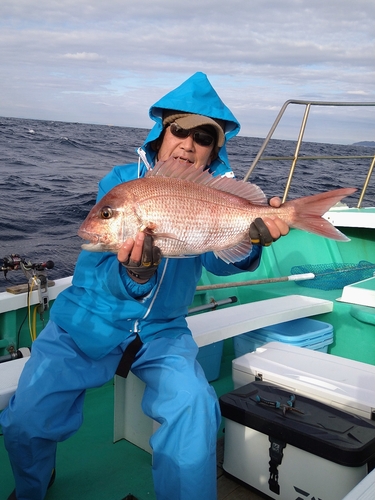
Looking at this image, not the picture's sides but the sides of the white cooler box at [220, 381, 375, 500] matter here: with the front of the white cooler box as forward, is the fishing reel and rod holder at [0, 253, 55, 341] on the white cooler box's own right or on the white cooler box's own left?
on the white cooler box's own right

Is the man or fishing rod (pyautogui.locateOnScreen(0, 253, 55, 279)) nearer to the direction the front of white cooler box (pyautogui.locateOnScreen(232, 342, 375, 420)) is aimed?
the man

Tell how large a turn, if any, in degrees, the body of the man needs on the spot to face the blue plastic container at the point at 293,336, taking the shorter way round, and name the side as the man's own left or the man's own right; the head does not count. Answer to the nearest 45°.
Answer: approximately 135° to the man's own left

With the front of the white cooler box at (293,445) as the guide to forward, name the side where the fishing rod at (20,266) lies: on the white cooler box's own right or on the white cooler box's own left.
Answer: on the white cooler box's own right

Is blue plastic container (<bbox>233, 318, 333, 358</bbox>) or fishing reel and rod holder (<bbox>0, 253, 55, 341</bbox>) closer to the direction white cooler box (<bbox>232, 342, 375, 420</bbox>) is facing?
the fishing reel and rod holder

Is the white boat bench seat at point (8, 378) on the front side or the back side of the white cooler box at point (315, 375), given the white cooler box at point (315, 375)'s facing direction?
on the front side

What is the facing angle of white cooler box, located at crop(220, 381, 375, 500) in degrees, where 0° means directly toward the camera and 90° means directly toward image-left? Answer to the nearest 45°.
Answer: approximately 45°

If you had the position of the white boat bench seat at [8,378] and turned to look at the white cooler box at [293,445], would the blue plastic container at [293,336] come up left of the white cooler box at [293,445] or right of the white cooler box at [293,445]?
left

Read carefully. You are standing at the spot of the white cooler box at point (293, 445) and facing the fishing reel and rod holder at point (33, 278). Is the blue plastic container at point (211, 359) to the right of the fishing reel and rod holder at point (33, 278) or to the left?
right

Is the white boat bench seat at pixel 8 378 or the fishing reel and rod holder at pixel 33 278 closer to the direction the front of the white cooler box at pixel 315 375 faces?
the white boat bench seat

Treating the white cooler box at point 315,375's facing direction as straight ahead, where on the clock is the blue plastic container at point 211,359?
The blue plastic container is roughly at 3 o'clock from the white cooler box.

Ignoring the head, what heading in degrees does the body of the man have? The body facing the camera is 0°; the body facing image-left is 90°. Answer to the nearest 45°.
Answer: approximately 0°

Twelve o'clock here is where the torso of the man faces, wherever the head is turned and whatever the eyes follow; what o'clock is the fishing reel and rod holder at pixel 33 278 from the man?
The fishing reel and rod holder is roughly at 5 o'clock from the man.
